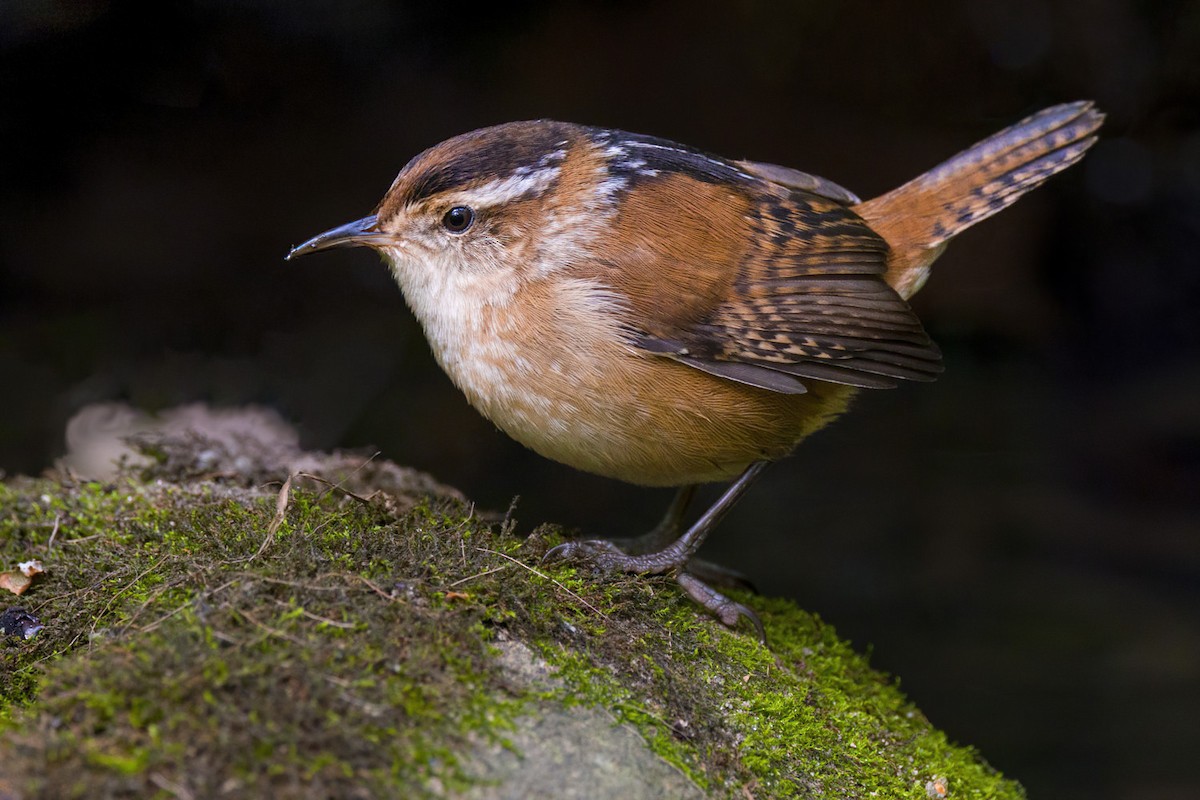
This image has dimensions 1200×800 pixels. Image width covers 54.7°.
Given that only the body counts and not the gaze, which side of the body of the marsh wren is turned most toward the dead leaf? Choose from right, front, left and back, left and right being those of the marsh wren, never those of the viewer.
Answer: front

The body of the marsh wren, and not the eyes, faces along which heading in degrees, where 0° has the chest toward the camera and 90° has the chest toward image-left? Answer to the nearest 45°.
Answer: approximately 90°
